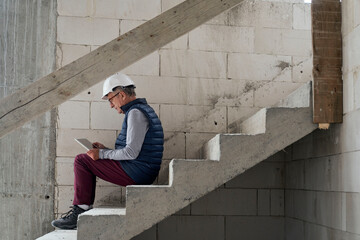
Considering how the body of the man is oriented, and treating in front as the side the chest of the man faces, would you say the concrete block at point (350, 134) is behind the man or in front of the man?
behind

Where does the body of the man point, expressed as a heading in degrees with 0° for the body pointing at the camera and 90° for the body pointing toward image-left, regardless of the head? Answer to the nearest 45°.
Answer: approximately 90°

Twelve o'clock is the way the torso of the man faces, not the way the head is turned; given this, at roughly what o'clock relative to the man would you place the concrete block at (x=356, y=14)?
The concrete block is roughly at 7 o'clock from the man.

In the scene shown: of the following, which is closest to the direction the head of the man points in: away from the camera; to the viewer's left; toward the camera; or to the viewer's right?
to the viewer's left

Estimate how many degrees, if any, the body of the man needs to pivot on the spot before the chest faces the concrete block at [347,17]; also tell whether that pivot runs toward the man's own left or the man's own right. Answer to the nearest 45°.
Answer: approximately 135° to the man's own left

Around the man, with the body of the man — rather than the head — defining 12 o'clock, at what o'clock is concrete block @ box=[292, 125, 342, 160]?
The concrete block is roughly at 6 o'clock from the man.

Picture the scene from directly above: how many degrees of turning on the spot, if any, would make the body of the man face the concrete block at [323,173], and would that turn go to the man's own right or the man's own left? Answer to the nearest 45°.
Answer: approximately 180°

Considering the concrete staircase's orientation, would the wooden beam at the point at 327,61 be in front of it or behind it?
behind
